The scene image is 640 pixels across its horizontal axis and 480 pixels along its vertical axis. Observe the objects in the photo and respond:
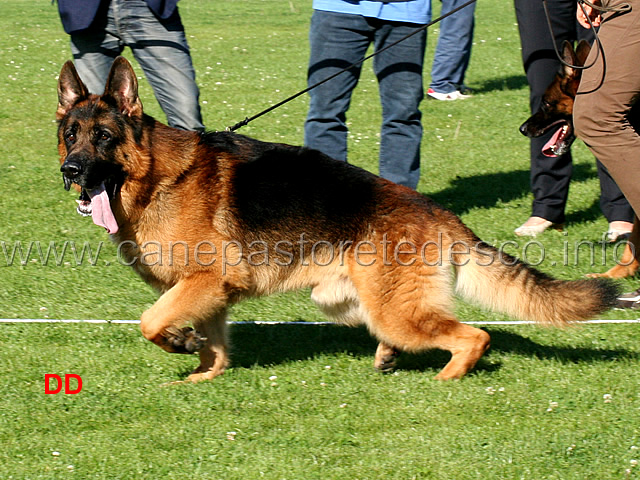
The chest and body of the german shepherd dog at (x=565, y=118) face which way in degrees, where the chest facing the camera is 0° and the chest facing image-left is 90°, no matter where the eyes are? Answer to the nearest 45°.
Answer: approximately 90°

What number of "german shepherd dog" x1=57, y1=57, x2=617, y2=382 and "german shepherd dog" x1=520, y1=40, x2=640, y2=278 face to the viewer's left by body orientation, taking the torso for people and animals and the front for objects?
2

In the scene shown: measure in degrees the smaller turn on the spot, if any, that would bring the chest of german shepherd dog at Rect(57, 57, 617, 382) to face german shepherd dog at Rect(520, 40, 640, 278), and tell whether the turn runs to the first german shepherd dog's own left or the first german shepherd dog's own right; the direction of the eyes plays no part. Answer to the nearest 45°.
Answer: approximately 135° to the first german shepherd dog's own right

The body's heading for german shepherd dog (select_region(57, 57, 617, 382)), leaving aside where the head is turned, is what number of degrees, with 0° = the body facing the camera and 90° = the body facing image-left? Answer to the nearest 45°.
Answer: approximately 90°

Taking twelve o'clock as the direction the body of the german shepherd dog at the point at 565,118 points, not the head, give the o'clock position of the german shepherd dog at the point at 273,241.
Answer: the german shepherd dog at the point at 273,241 is roughly at 10 o'clock from the german shepherd dog at the point at 565,118.
